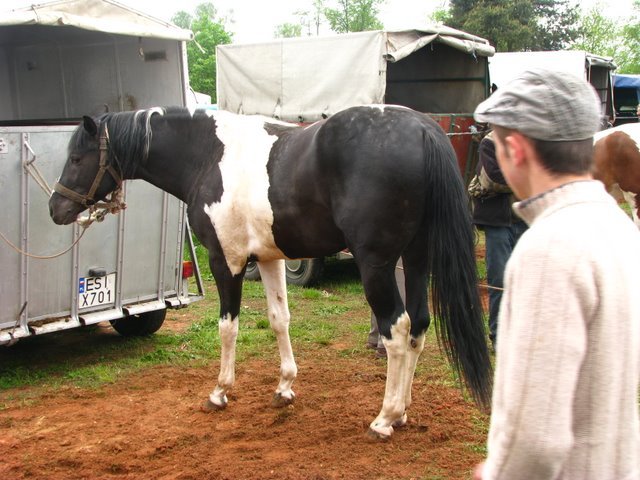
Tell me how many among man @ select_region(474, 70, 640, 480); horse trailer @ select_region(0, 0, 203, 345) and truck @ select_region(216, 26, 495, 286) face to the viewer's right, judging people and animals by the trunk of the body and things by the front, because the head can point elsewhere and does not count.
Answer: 0

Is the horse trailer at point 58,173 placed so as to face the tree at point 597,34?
no

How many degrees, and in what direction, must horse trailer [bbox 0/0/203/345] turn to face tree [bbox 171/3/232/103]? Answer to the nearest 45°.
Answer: approximately 45° to its right

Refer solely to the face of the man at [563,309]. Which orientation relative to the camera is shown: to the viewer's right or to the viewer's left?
to the viewer's left

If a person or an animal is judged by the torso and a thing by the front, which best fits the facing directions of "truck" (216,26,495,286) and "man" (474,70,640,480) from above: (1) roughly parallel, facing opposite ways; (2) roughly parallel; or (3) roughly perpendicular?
roughly parallel

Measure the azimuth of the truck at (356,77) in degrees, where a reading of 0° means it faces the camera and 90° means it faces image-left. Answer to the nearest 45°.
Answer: approximately 135°

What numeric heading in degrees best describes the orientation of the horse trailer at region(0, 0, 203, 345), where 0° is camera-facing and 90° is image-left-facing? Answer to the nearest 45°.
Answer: approximately 135°

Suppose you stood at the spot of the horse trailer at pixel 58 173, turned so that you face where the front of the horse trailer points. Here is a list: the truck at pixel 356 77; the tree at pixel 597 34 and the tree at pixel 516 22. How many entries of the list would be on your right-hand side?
3

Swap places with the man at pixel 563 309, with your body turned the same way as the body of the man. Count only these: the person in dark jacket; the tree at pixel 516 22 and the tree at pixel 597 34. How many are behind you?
0

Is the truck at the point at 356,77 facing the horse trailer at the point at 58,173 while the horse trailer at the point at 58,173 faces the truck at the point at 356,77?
no

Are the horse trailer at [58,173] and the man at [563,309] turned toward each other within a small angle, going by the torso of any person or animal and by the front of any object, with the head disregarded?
no

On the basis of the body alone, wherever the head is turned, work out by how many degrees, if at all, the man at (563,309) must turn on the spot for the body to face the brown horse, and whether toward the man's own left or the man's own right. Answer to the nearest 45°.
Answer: approximately 45° to the man's own right

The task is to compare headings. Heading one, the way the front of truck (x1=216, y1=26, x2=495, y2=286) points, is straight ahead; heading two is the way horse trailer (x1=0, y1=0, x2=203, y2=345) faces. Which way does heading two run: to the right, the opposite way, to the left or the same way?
the same way

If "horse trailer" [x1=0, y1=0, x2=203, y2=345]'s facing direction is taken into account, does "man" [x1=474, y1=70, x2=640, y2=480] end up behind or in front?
behind

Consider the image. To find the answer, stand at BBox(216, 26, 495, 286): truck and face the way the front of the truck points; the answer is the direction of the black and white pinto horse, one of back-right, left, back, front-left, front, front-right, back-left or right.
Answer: back-left
